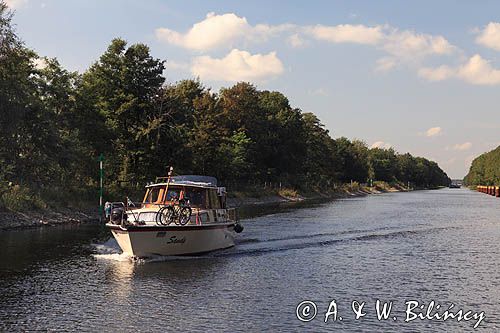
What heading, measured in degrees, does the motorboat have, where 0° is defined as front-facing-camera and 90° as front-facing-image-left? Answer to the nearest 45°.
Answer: approximately 45°
